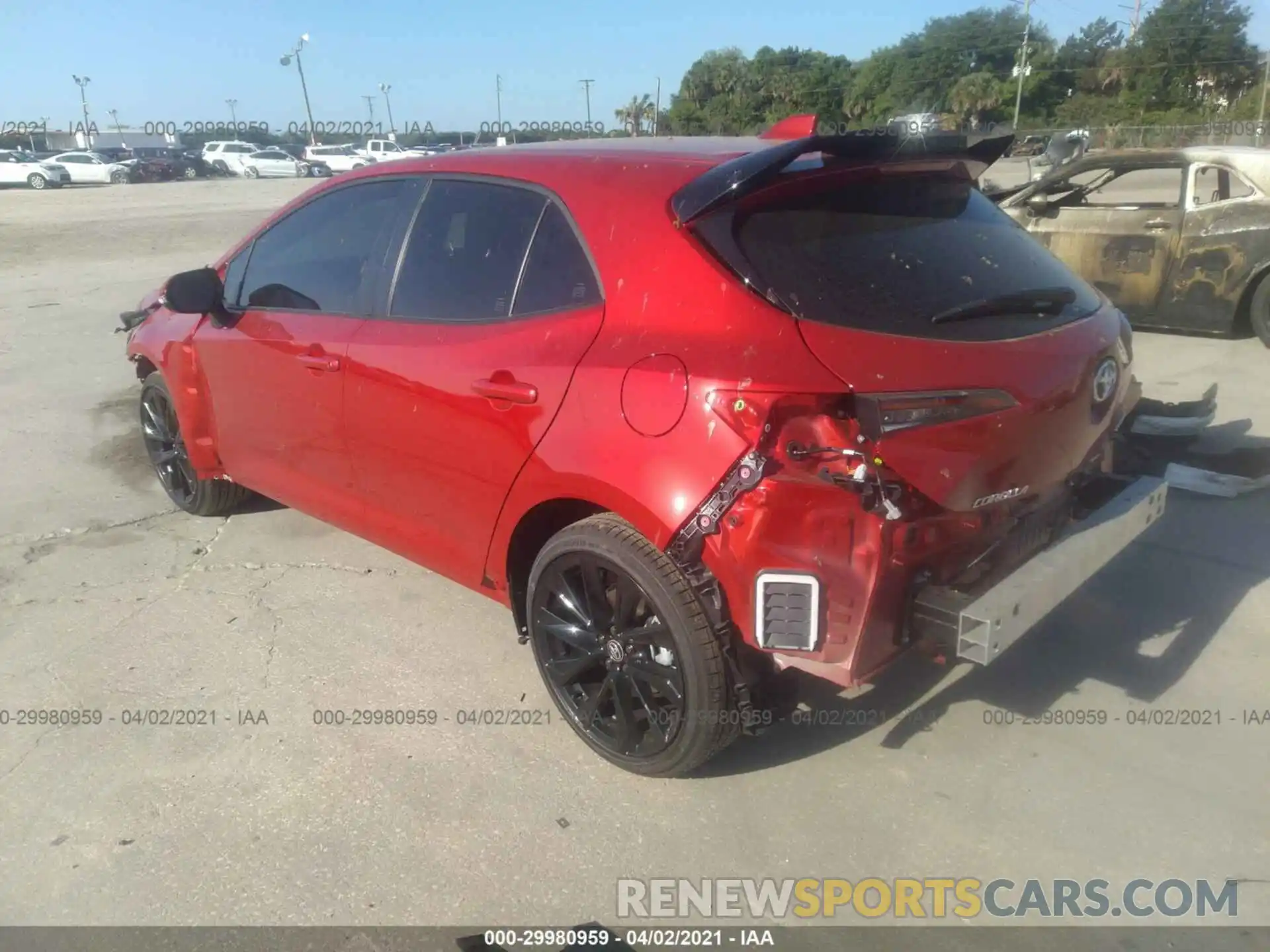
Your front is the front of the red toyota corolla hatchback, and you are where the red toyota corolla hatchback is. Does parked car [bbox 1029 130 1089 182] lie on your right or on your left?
on your right

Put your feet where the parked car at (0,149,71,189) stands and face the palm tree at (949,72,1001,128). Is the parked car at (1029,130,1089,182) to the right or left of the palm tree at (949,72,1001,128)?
right

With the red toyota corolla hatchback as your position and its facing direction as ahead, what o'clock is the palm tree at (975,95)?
The palm tree is roughly at 2 o'clock from the red toyota corolla hatchback.

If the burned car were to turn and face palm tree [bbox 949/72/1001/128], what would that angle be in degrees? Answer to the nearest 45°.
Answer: approximately 90° to its right

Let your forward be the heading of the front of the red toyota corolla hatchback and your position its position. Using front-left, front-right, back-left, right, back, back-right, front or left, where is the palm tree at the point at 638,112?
front-right

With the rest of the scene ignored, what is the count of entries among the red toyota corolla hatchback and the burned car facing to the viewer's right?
0

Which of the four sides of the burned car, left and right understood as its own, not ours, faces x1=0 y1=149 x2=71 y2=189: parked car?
front

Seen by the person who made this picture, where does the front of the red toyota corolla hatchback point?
facing away from the viewer and to the left of the viewer

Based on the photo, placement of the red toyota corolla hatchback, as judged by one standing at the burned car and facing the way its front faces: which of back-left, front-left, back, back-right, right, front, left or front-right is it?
left

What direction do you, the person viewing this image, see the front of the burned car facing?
facing to the left of the viewer

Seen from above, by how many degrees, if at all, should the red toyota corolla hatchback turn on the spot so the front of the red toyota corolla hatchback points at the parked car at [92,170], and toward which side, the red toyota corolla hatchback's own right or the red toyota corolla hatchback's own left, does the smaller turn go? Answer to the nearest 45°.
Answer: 0° — it already faces it

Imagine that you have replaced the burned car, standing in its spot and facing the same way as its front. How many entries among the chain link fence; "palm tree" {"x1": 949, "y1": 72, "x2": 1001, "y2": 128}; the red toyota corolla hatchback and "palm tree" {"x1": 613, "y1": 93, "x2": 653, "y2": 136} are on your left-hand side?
1
